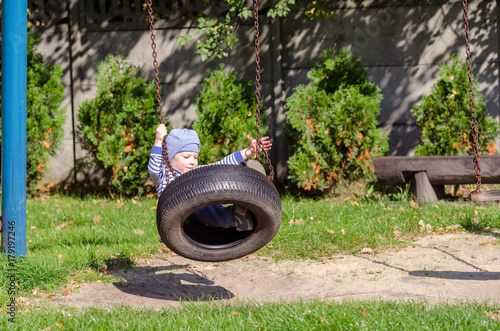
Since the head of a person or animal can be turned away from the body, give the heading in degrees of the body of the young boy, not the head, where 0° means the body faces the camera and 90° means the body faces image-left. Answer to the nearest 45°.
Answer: approximately 315°

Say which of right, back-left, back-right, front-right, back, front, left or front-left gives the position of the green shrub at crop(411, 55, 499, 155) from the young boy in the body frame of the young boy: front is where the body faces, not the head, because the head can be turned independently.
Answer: left

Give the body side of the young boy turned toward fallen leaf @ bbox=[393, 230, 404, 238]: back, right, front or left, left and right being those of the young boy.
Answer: left

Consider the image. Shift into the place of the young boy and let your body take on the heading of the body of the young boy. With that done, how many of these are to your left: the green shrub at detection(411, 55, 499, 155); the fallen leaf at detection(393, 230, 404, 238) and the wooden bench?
3

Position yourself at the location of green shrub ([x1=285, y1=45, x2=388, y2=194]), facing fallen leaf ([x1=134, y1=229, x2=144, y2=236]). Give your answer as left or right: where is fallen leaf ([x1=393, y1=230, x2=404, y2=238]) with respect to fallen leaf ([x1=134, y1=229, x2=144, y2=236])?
left

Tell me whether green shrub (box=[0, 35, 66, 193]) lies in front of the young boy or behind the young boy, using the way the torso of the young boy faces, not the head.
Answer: behind

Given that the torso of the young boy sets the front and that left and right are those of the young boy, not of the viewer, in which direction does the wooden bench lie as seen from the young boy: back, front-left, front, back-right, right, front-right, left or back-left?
left
